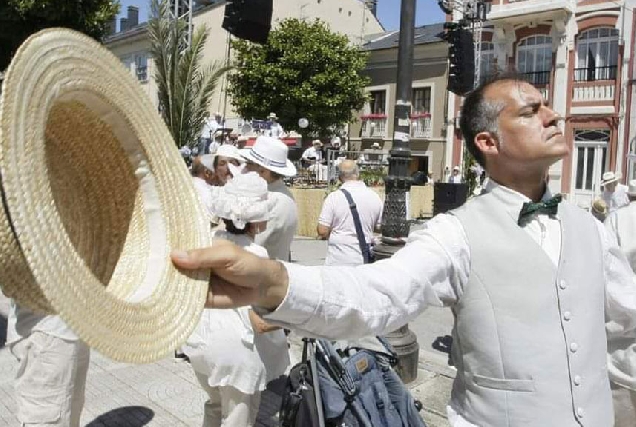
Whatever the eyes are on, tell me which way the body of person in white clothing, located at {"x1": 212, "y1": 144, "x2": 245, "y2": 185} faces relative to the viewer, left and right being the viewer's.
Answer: facing the viewer and to the right of the viewer

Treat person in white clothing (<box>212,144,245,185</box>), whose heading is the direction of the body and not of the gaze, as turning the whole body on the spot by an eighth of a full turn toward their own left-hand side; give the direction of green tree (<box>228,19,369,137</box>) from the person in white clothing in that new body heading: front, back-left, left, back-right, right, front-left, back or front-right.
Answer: left

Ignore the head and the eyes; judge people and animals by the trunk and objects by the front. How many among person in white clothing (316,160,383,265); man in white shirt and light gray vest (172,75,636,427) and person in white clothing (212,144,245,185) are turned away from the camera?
1

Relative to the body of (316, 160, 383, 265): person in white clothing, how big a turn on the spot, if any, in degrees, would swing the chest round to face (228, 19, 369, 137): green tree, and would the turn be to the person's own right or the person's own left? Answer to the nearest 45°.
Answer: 0° — they already face it

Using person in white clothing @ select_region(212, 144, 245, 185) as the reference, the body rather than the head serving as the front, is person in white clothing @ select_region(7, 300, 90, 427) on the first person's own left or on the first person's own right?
on the first person's own right

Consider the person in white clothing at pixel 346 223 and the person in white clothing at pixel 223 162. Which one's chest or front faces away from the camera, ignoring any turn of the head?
the person in white clothing at pixel 346 223

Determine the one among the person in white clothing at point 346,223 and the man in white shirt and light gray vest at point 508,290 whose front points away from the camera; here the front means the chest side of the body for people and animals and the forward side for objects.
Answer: the person in white clothing

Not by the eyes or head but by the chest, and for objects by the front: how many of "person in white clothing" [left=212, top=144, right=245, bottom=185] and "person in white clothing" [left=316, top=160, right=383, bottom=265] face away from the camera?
1

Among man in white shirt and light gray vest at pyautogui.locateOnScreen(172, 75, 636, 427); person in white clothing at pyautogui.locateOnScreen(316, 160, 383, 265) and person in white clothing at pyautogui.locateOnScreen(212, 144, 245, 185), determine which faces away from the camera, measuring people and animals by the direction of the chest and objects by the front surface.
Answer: person in white clothing at pyautogui.locateOnScreen(316, 160, 383, 265)

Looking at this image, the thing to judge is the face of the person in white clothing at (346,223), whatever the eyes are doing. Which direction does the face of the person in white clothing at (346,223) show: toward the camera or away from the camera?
away from the camera

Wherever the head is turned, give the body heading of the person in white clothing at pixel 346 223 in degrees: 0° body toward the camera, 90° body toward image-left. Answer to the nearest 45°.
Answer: approximately 180°

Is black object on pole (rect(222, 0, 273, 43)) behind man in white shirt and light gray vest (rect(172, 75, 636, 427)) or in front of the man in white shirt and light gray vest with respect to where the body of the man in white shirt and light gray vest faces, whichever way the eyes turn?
behind
